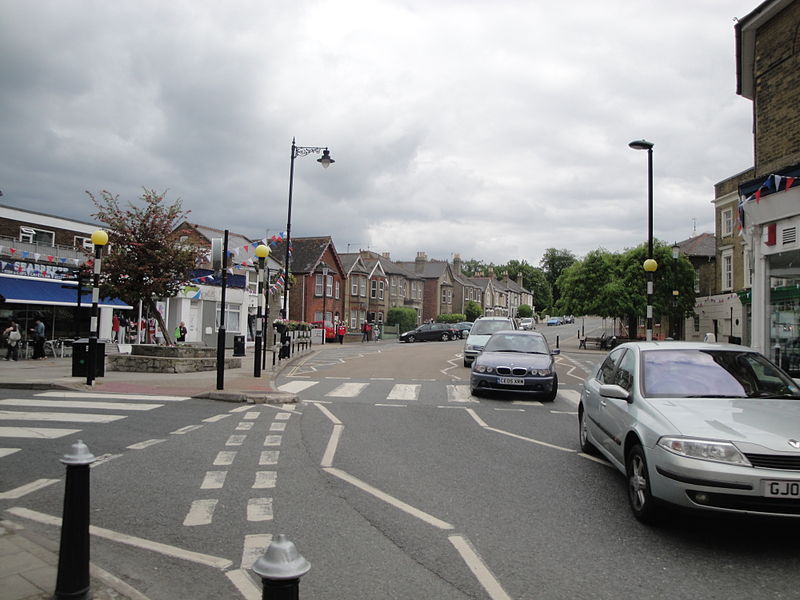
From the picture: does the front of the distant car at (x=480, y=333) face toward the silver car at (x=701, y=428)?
yes

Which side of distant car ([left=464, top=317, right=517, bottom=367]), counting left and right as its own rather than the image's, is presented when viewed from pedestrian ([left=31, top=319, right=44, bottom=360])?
right

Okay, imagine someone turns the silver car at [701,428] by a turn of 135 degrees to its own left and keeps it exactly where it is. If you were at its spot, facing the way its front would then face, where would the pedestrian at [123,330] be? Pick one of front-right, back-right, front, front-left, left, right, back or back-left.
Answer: front-left

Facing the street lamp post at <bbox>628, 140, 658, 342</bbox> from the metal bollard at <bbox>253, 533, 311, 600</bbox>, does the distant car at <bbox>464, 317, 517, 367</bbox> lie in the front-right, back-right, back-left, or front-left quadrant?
front-left

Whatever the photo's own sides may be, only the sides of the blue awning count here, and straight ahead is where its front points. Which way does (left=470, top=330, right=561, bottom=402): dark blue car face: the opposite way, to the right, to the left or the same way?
to the right

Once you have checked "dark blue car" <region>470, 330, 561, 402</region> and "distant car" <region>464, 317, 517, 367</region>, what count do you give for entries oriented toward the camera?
2

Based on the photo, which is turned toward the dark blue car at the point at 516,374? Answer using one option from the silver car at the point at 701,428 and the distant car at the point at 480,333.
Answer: the distant car at the point at 480,333

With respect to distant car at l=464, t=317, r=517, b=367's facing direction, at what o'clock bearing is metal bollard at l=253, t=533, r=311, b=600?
The metal bollard is roughly at 12 o'clock from the distant car.

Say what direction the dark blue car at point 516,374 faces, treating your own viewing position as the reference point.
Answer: facing the viewer

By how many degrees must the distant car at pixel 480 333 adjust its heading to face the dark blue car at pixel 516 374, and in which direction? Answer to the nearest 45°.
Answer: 0° — it already faces it

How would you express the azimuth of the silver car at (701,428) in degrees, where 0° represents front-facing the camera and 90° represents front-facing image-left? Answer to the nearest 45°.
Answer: approximately 315°

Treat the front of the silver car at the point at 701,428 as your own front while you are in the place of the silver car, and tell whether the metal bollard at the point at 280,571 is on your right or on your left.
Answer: on your right

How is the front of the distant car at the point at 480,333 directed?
toward the camera

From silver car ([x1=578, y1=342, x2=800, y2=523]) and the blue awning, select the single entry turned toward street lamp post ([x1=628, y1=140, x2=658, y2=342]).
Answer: the blue awning
